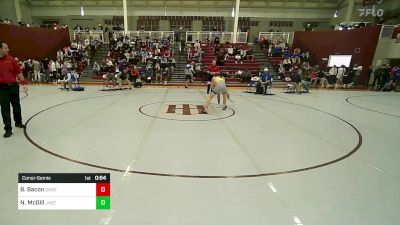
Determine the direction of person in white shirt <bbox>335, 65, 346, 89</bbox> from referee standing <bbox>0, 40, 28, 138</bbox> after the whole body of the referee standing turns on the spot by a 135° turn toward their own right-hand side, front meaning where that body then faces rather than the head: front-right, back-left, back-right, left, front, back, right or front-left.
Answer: back

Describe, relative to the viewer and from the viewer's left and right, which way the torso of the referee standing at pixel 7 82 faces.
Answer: facing the viewer and to the right of the viewer

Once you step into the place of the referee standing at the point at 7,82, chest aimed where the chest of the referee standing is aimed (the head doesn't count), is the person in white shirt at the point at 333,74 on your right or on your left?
on your left
